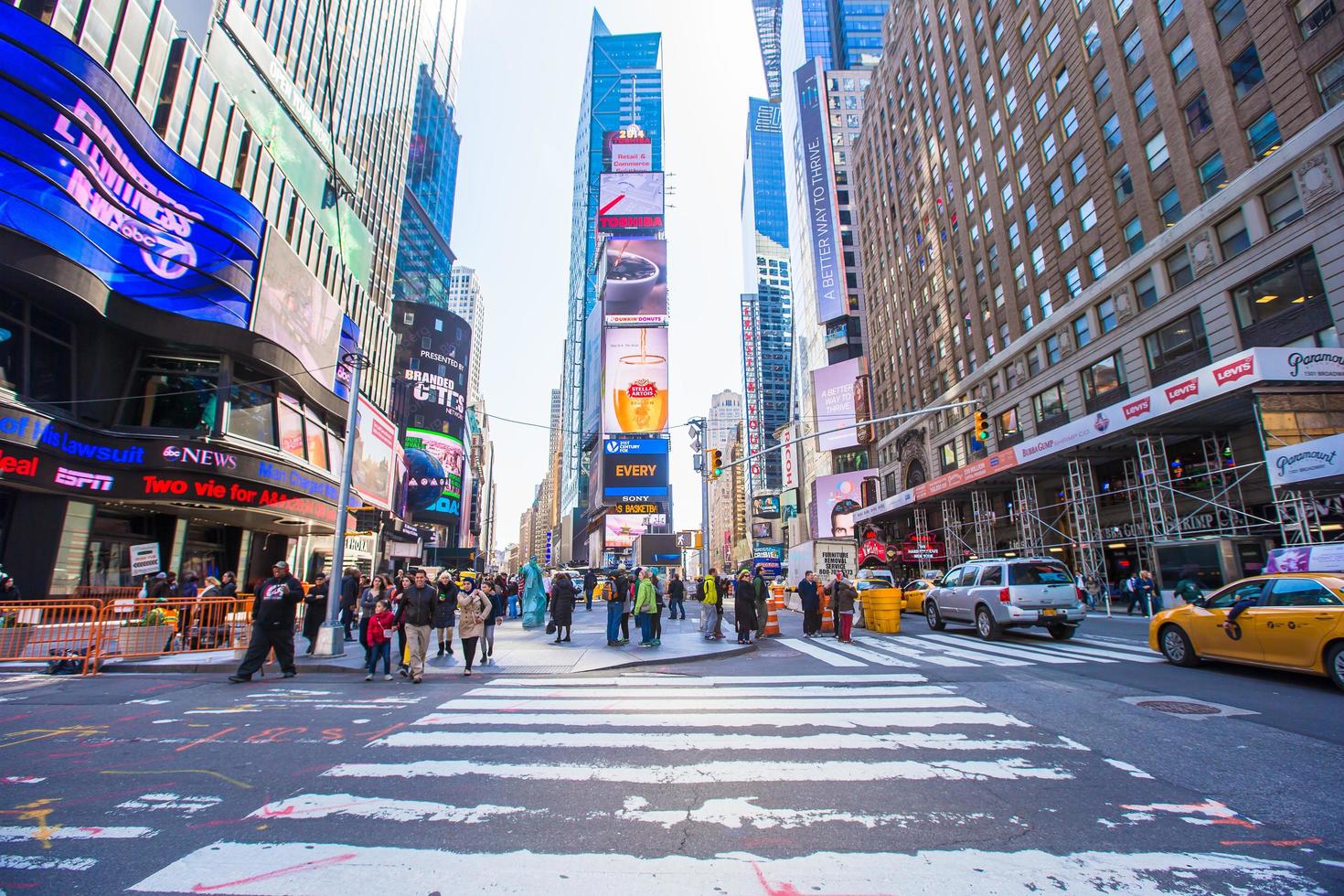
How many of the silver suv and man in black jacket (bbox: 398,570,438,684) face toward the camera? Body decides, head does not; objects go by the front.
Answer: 1

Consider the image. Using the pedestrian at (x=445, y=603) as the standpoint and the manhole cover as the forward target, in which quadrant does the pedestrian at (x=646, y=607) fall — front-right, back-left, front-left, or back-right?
front-left

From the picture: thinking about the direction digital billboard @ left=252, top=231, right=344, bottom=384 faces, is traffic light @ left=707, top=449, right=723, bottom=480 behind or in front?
in front

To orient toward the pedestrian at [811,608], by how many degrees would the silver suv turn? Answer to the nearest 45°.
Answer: approximately 45° to its left

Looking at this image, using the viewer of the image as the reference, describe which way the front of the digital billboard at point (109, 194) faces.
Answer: facing the viewer and to the right of the viewer

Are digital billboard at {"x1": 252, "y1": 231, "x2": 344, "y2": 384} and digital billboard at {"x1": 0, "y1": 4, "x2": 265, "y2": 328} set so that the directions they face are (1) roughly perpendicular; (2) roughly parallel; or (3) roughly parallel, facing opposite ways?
roughly parallel

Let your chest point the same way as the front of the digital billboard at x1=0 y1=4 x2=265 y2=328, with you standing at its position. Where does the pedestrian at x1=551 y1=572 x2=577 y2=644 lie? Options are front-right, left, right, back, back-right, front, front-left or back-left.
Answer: front

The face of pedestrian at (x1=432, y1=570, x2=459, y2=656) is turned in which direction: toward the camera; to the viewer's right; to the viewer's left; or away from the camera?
toward the camera

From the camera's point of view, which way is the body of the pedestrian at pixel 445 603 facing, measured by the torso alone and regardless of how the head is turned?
toward the camera

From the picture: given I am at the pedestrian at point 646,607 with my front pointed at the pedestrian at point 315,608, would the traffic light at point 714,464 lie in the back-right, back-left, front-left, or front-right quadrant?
back-right

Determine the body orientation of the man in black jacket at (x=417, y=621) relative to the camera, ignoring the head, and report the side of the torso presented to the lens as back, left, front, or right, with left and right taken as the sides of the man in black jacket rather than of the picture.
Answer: front

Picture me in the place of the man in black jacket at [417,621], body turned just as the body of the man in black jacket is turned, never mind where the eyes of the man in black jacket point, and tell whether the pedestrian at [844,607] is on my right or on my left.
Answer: on my left

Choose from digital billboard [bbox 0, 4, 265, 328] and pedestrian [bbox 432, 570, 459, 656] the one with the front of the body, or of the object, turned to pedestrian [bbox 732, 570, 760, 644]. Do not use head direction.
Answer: the digital billboard

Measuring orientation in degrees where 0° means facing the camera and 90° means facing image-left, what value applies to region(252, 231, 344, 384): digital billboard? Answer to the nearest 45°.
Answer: approximately 315°

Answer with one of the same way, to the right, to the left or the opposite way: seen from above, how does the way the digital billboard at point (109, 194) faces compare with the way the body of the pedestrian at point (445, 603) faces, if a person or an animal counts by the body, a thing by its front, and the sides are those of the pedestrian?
to the left
